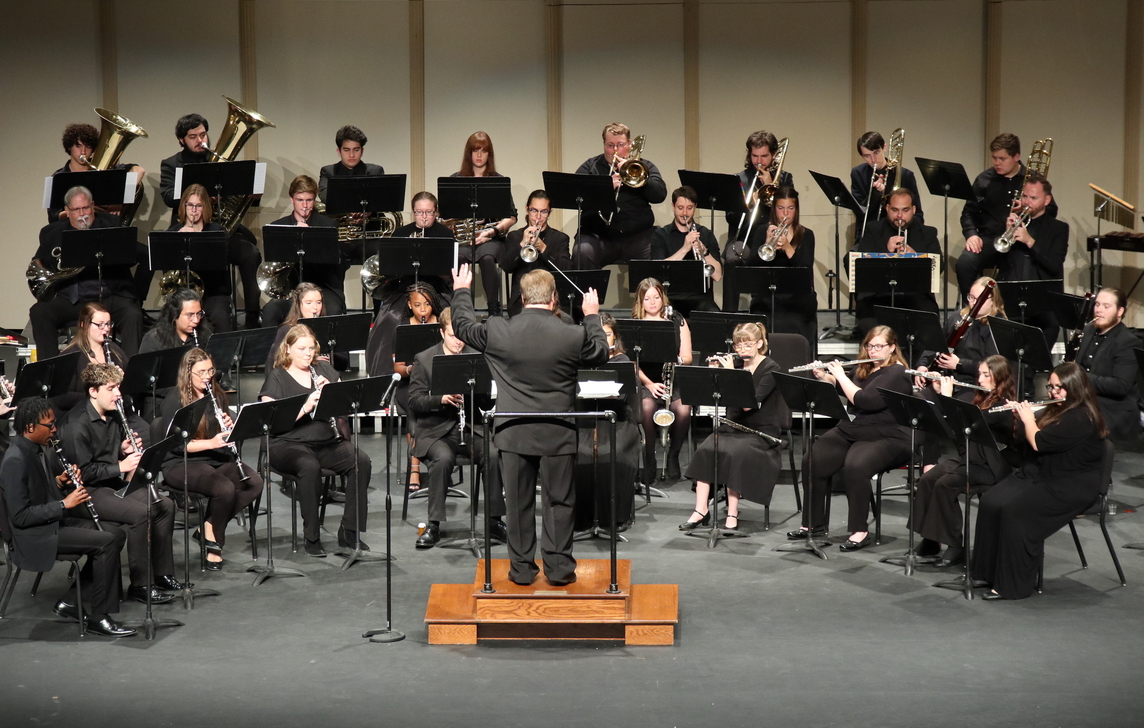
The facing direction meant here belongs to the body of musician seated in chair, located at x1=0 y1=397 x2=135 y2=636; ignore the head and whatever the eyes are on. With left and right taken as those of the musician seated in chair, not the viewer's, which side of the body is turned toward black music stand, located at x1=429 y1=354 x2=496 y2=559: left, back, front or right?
front

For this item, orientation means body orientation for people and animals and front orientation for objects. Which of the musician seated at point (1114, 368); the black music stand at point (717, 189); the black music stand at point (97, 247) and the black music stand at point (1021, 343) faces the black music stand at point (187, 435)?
the musician seated

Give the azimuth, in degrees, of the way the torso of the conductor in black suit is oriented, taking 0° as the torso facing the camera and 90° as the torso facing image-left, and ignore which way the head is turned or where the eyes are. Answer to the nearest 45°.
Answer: approximately 180°

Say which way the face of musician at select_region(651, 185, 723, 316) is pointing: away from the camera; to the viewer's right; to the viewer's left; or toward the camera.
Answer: toward the camera

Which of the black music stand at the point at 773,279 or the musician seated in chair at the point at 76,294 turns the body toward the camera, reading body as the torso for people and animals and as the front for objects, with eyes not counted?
the musician seated in chair

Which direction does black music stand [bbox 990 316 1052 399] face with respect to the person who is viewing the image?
facing away from the viewer and to the right of the viewer

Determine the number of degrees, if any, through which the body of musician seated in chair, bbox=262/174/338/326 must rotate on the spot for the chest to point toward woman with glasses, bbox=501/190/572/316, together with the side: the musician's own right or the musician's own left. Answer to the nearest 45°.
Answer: approximately 90° to the musician's own left

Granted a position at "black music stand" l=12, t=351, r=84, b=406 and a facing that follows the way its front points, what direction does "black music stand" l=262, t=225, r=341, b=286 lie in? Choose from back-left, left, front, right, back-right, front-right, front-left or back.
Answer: right

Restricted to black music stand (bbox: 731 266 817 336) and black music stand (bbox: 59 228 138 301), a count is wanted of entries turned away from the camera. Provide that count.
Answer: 2

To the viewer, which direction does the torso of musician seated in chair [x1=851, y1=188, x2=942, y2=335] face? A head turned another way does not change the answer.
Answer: toward the camera

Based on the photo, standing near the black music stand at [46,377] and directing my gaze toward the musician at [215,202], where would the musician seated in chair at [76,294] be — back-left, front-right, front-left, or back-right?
front-left

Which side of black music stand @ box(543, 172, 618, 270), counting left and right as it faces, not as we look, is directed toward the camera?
back

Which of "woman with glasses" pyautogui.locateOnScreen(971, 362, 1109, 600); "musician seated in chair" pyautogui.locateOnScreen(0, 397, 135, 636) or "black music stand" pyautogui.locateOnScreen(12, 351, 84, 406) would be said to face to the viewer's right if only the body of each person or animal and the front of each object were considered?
the musician seated in chair

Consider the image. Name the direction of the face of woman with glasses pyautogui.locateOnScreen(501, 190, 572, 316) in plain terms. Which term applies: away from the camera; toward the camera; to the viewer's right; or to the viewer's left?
toward the camera

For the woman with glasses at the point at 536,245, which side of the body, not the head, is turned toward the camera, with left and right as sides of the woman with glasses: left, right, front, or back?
front

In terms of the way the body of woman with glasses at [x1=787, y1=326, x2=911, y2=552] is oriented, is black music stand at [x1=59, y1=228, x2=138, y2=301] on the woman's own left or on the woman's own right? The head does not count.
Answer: on the woman's own right

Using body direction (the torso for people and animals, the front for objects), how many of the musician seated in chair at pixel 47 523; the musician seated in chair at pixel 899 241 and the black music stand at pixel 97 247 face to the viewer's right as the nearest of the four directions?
1

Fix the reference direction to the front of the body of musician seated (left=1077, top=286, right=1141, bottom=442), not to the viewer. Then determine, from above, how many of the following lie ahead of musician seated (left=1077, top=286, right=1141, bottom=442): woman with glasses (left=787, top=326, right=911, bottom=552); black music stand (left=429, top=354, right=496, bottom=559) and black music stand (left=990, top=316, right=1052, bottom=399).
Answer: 3

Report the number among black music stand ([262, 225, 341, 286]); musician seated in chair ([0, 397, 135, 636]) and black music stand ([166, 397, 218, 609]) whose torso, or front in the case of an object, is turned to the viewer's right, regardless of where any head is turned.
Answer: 1

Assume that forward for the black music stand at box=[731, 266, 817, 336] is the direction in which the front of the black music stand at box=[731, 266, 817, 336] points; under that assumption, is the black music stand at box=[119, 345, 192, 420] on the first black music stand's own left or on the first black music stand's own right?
on the first black music stand's own left
